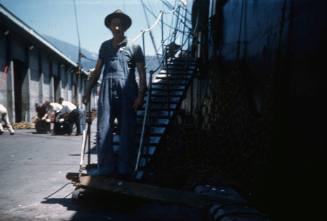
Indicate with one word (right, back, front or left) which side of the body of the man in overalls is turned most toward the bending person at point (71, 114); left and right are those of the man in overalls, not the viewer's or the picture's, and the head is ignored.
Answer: back

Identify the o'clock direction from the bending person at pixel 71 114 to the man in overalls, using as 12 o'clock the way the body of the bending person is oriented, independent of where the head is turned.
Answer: The man in overalls is roughly at 9 o'clock from the bending person.

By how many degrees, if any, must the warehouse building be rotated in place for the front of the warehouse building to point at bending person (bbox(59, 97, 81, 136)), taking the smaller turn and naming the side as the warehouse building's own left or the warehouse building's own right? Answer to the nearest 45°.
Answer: approximately 45° to the warehouse building's own right

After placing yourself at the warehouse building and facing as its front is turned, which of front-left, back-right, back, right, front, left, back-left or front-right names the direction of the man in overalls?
front-right

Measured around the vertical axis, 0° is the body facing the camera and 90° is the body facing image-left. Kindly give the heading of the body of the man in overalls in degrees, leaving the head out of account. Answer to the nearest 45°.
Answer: approximately 0°

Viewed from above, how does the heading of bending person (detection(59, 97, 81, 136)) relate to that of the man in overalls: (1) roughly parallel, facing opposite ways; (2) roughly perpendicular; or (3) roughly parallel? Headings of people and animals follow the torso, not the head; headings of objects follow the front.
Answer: roughly perpendicular

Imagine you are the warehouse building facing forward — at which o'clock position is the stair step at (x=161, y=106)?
The stair step is roughly at 1 o'clock from the warehouse building.

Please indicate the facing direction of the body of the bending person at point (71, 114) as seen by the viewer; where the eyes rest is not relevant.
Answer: to the viewer's left
